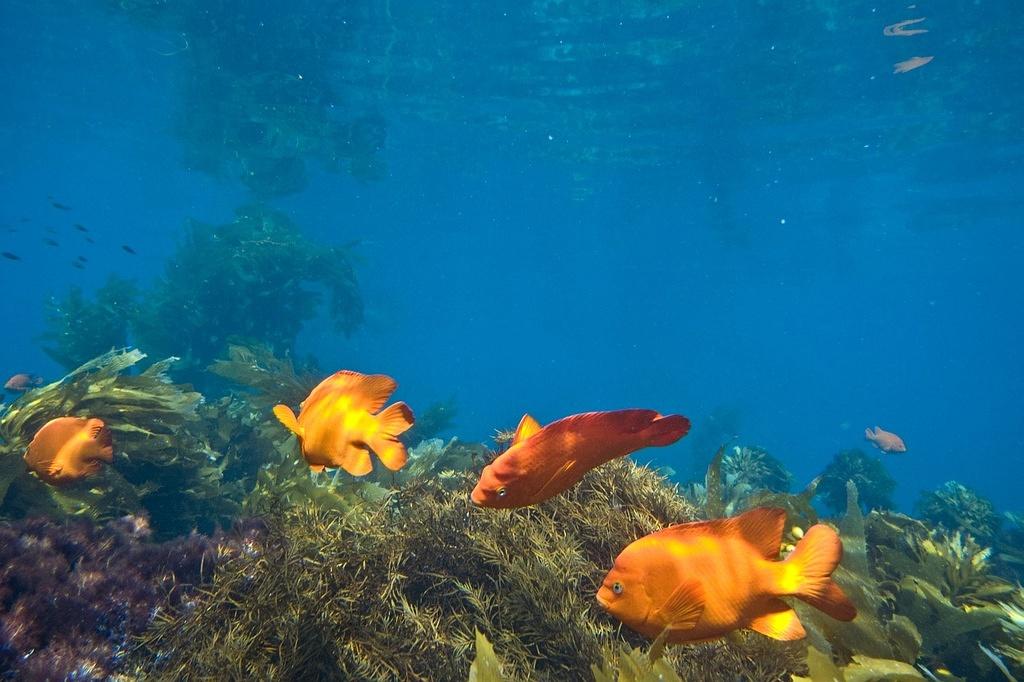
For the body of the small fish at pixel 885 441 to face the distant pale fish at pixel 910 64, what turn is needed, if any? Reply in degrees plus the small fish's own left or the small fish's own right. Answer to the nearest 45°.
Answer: approximately 90° to the small fish's own left

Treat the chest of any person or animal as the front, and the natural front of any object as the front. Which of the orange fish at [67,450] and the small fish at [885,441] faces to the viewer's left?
the orange fish

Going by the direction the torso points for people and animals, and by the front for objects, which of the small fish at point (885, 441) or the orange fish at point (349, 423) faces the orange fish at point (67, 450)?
the orange fish at point (349, 423)

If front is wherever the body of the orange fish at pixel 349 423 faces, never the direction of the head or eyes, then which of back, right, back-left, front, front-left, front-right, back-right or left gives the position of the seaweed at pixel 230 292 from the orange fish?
front-right

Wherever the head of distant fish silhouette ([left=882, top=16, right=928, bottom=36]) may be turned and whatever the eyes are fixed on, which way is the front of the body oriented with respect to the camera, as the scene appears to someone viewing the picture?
to the viewer's left

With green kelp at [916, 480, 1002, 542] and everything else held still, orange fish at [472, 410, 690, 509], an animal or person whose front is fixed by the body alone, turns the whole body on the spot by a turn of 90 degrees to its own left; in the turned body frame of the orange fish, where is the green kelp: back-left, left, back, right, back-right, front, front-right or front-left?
back-left

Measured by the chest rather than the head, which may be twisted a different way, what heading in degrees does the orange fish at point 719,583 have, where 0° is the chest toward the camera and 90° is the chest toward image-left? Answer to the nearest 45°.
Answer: approximately 90°

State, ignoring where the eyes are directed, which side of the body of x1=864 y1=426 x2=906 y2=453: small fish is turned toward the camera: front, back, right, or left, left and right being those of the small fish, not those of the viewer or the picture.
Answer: right

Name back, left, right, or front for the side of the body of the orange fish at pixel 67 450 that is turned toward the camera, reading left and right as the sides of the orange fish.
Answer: left

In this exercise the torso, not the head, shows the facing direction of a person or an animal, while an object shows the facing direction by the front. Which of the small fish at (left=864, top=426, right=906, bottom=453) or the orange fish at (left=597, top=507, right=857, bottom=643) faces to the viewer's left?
the orange fish

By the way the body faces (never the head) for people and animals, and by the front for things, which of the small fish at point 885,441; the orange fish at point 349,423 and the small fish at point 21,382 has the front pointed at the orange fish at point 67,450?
the orange fish at point 349,423

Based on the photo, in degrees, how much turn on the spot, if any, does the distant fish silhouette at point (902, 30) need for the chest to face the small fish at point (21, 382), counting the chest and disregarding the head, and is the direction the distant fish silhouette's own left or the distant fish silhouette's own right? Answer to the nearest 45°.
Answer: approximately 45° to the distant fish silhouette's own left

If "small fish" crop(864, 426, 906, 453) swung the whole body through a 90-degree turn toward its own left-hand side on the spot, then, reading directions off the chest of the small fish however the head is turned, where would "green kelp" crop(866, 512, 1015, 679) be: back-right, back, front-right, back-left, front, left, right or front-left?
back
